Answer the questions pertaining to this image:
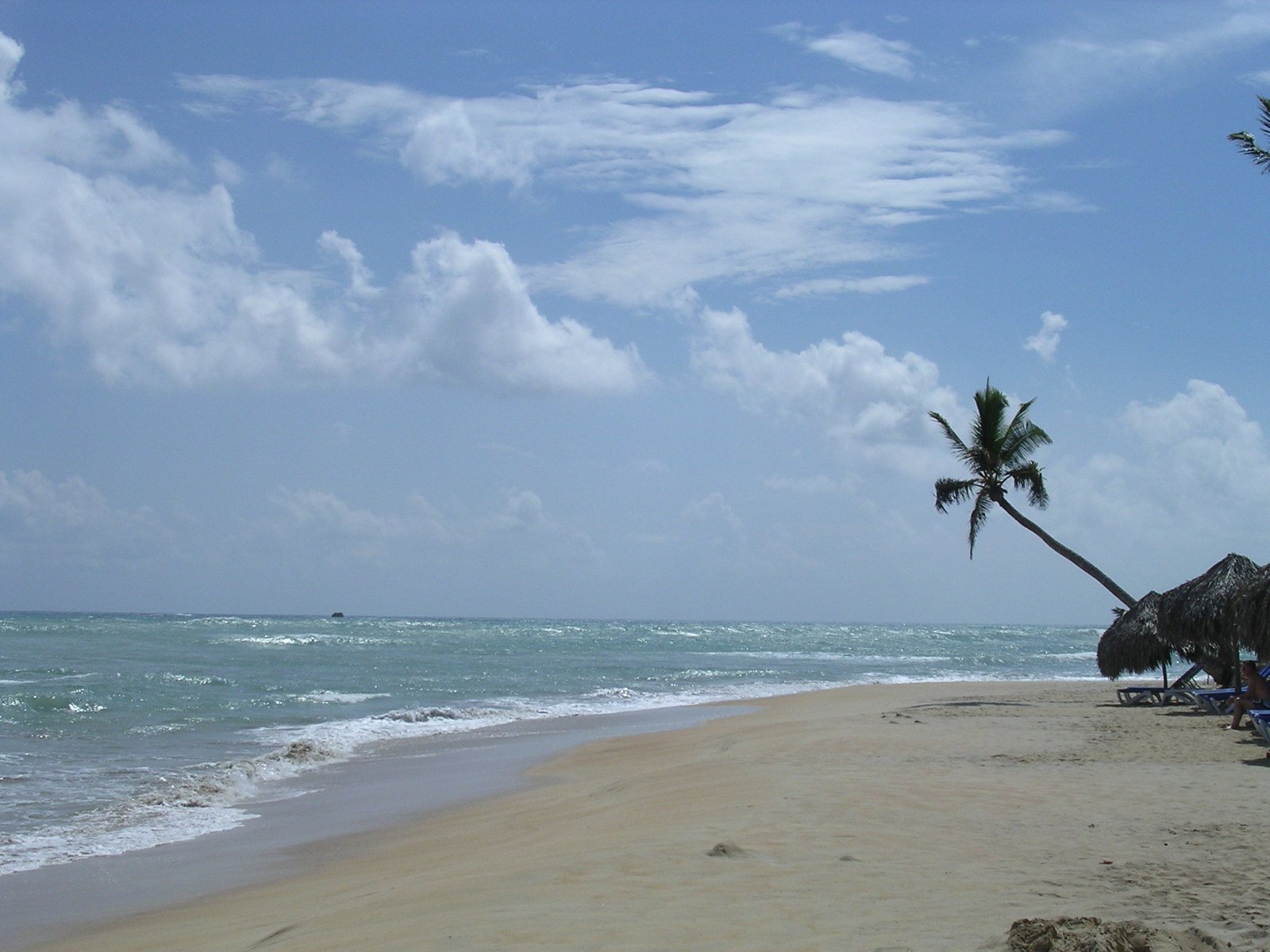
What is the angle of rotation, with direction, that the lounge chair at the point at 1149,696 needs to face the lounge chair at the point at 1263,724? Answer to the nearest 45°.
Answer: approximately 90° to its left

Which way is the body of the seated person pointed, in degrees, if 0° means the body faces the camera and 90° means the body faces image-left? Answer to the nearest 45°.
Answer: approximately 90°

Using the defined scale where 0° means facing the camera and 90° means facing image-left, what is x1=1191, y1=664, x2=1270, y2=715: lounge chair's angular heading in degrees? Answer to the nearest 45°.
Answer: approximately 90°

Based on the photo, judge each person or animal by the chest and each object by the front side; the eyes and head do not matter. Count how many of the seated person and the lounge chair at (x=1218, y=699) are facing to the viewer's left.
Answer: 2

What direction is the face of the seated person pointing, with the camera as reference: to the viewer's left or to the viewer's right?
to the viewer's left

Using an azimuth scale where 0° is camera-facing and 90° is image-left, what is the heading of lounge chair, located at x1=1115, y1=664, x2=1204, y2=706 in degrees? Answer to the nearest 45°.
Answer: approximately 90°

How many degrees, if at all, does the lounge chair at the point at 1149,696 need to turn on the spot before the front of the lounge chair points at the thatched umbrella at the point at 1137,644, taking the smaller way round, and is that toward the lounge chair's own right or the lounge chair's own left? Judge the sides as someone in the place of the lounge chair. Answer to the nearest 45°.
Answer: approximately 90° to the lounge chair's own right

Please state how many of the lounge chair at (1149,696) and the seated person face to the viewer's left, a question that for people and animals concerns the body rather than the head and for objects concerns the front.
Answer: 2

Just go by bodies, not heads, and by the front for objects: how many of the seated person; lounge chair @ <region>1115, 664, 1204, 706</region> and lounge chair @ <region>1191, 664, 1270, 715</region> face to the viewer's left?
3
